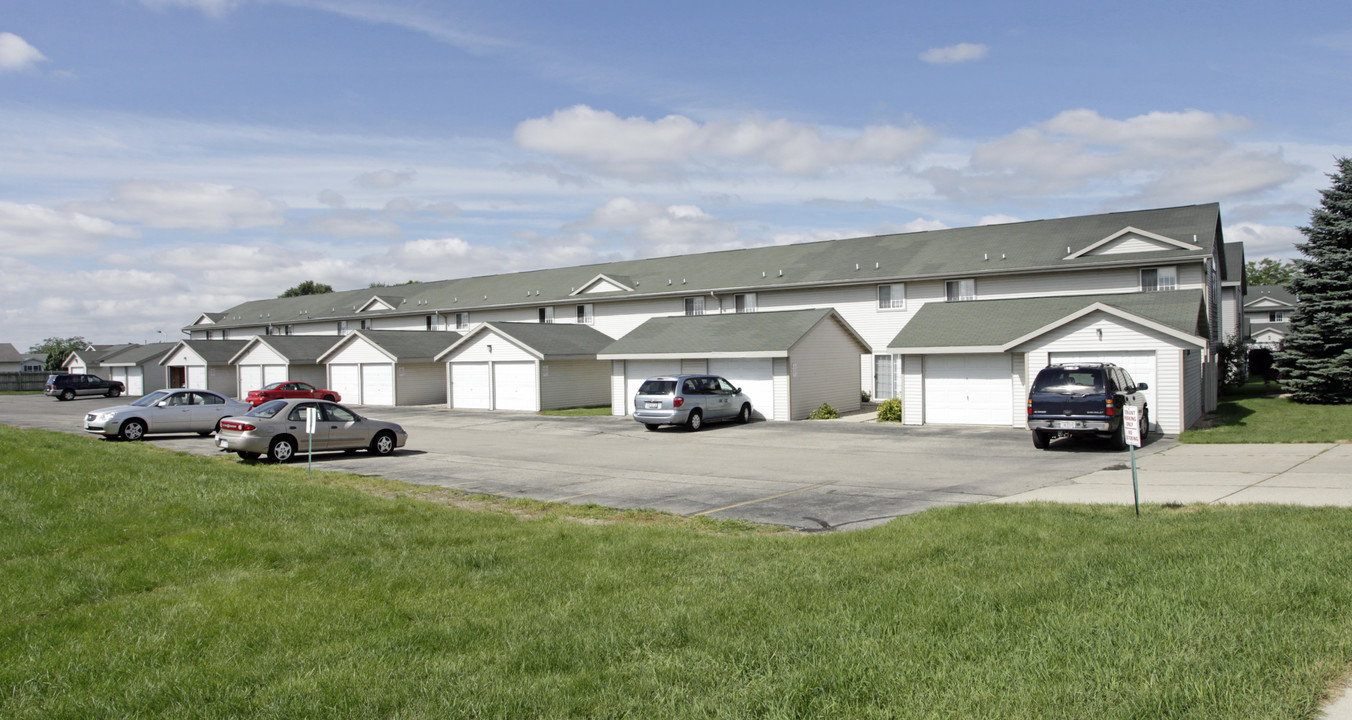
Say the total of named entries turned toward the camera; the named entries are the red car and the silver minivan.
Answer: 0

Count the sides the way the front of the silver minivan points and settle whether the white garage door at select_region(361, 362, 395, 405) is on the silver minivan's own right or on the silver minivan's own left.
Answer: on the silver minivan's own left

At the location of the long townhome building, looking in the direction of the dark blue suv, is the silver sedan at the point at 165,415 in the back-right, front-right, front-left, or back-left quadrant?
front-right

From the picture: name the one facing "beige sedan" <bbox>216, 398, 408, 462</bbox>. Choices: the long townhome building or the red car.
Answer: the long townhome building

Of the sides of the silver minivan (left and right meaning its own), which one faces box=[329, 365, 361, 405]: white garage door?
left

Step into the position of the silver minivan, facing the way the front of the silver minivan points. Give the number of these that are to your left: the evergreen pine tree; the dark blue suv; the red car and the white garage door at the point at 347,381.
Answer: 2

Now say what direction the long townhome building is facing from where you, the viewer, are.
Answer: facing the viewer and to the left of the viewer

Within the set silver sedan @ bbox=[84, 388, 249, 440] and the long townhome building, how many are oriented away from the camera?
0

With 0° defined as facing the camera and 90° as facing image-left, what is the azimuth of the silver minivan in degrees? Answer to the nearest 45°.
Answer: approximately 225°

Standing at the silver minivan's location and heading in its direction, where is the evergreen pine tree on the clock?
The evergreen pine tree is roughly at 1 o'clock from the silver minivan.

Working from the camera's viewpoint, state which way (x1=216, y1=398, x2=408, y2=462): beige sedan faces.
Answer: facing away from the viewer and to the right of the viewer

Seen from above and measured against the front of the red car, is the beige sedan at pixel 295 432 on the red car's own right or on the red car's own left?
on the red car's own right

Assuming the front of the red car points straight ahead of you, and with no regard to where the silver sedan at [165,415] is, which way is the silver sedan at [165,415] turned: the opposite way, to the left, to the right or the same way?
the opposite way
